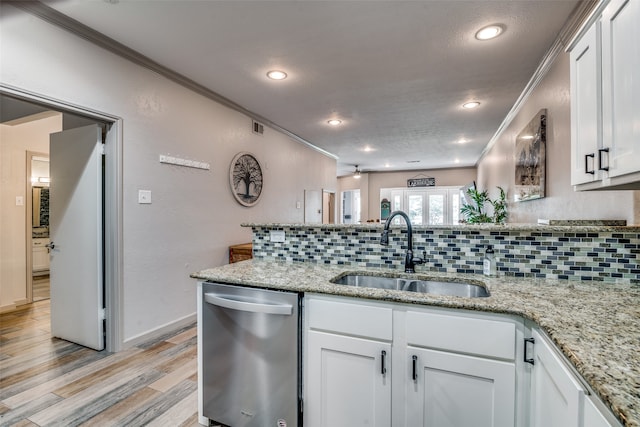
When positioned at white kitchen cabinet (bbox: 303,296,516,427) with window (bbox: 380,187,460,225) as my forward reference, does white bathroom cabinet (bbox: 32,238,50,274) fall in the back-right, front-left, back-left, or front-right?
front-left

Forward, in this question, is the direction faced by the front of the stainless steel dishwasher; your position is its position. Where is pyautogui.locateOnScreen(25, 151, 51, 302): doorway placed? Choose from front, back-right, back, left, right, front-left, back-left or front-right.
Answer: right

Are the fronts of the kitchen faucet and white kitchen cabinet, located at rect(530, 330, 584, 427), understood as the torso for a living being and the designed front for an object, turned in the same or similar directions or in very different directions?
same or similar directions

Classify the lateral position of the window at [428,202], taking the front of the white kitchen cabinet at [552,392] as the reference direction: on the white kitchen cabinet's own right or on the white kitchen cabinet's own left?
on the white kitchen cabinet's own right

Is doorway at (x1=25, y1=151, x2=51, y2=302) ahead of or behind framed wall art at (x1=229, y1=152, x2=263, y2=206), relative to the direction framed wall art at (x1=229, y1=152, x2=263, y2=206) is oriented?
behind

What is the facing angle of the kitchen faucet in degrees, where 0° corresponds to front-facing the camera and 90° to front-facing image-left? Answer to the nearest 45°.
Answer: approximately 45°

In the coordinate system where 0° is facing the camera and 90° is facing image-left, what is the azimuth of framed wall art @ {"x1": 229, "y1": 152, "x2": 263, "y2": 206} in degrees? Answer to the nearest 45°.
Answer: approximately 315°

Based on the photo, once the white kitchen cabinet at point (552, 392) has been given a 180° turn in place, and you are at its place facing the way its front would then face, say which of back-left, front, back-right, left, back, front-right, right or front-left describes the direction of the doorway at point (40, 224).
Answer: back-left

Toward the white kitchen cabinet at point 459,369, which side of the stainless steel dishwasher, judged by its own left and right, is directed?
left

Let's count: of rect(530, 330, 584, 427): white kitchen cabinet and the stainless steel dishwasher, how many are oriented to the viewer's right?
0

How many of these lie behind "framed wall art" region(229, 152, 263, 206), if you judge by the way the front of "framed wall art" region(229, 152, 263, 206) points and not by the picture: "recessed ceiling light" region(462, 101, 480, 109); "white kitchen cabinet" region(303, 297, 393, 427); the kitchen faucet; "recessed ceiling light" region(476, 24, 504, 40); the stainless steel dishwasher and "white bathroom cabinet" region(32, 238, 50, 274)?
1

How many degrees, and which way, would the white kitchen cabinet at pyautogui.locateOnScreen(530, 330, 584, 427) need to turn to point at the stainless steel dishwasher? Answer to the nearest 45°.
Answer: approximately 45° to its right

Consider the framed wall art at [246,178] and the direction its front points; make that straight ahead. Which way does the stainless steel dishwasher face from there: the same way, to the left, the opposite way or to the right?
to the right

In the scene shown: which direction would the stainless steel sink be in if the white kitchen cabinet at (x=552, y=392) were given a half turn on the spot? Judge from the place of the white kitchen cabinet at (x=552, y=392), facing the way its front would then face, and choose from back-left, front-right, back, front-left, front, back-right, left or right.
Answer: left

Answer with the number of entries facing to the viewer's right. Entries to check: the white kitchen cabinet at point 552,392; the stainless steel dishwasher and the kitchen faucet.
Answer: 0

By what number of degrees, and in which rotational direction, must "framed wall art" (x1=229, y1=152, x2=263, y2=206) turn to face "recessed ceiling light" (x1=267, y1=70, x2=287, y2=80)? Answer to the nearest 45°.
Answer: approximately 45° to its right

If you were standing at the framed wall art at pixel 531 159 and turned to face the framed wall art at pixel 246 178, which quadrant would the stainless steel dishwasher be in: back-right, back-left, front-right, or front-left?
front-left
